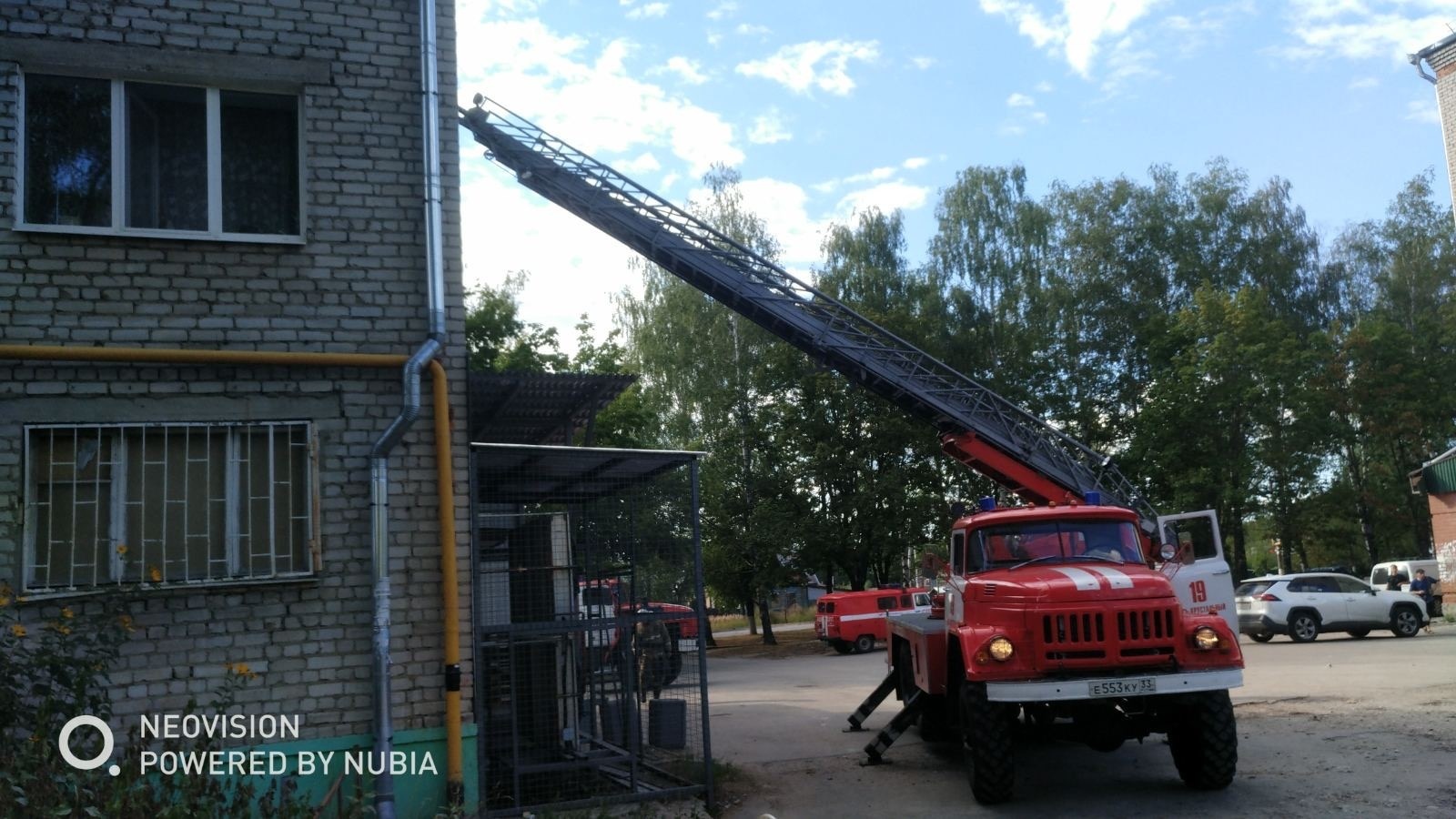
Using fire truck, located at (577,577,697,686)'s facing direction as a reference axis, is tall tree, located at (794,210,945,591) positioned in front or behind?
behind

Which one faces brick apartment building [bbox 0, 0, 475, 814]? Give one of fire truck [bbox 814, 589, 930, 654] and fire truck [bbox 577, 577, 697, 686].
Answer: fire truck [bbox 577, 577, 697, 686]

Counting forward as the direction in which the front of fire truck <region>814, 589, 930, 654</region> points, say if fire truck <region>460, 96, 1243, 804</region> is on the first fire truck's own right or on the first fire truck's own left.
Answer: on the first fire truck's own right

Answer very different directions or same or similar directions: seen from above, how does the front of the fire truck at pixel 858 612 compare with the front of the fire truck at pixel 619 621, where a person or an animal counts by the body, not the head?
very different directions

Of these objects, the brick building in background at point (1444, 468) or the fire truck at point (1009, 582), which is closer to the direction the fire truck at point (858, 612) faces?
the brick building in background

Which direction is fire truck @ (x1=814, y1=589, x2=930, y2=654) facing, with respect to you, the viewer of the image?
facing away from the viewer and to the right of the viewer

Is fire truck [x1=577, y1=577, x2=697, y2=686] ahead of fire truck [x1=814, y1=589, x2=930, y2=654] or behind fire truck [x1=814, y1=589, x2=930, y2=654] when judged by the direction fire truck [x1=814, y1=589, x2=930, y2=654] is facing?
behind

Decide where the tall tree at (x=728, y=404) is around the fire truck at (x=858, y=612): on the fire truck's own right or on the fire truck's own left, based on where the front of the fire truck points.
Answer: on the fire truck's own left

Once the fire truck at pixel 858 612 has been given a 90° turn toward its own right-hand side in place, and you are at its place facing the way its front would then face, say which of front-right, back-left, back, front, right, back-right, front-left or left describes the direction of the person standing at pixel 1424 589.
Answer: front-left

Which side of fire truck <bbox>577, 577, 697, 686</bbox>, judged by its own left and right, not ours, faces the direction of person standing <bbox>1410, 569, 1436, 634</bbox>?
front

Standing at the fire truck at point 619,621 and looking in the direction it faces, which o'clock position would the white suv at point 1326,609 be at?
The white suv is roughly at 6 o'clock from the fire truck.

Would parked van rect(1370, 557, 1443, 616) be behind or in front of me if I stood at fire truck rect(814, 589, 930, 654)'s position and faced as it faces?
in front
